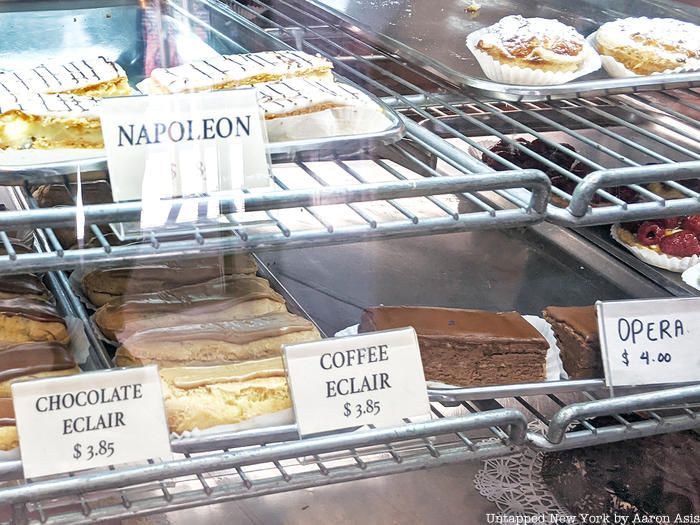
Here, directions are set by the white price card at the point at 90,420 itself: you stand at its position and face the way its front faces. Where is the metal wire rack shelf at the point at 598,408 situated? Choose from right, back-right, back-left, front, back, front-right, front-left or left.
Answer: left

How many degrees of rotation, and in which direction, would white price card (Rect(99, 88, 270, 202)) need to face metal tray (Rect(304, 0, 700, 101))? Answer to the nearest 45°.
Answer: approximately 135° to its left
